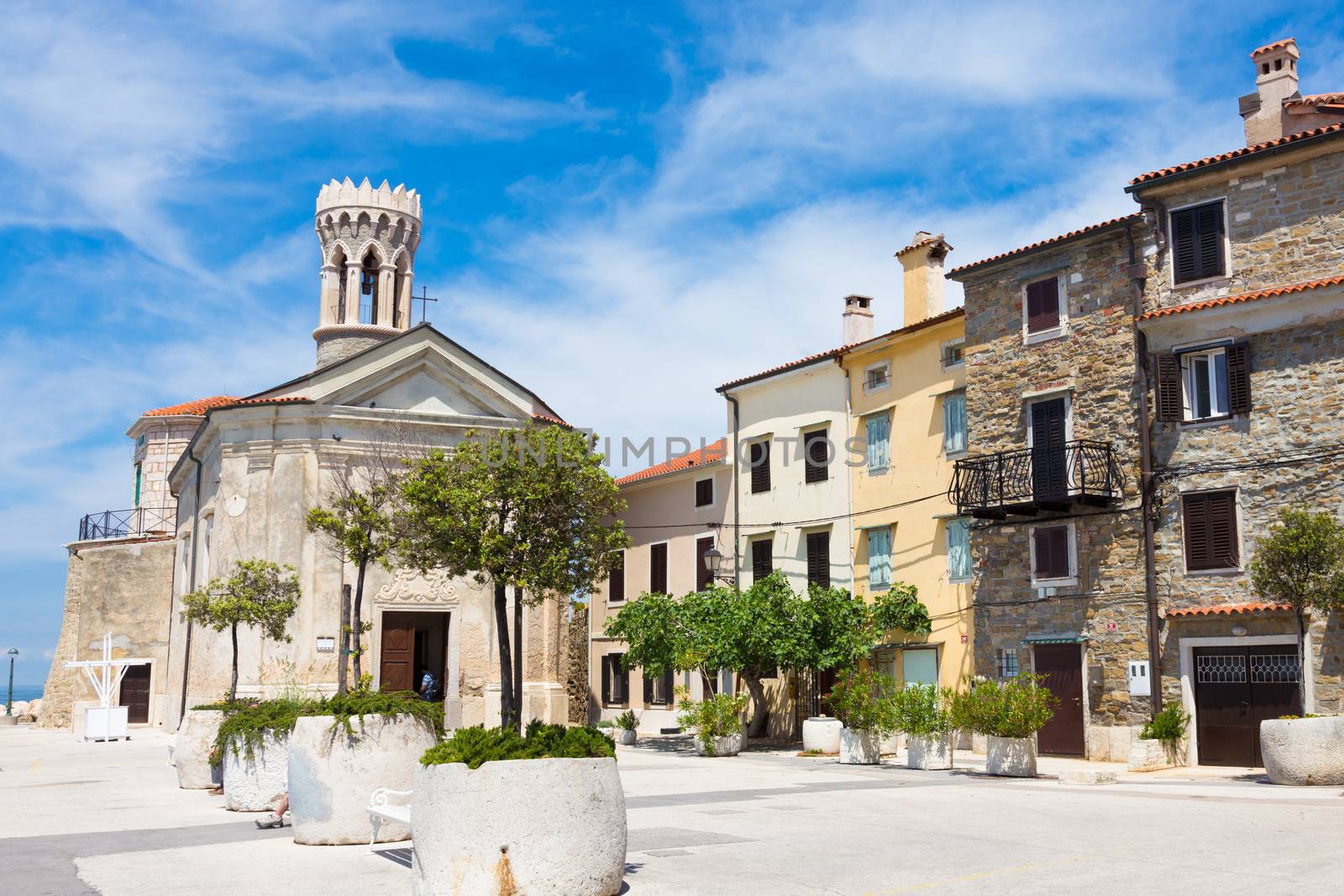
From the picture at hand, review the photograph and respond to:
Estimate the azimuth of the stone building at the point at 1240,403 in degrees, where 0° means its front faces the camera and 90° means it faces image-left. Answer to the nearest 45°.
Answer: approximately 45°

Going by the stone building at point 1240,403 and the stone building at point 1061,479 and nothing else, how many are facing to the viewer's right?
0

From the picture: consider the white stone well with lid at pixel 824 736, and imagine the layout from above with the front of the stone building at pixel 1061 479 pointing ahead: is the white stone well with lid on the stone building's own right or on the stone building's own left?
on the stone building's own right

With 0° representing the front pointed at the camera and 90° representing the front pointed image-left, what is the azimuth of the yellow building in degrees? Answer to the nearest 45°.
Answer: approximately 45°

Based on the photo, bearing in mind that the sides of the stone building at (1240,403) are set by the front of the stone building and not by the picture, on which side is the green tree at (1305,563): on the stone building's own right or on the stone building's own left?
on the stone building's own left

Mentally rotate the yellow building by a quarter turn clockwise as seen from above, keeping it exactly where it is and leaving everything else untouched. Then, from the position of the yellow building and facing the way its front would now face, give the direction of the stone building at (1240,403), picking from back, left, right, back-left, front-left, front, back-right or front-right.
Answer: back

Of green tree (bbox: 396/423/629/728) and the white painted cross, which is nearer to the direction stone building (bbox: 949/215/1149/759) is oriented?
the green tree

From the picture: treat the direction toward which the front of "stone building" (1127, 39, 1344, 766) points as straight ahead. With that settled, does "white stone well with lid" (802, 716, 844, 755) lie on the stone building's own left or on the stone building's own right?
on the stone building's own right
